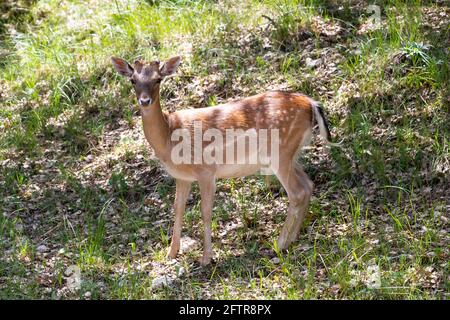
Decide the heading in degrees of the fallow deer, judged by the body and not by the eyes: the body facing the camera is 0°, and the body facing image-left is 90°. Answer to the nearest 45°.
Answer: approximately 90°

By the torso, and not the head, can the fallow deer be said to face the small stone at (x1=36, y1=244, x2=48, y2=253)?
yes
